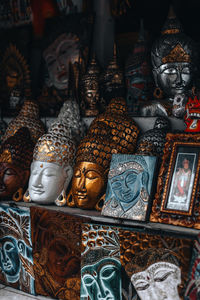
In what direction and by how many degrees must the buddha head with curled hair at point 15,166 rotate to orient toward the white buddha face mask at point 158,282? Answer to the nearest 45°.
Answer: approximately 90° to its left

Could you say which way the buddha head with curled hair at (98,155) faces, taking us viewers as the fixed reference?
facing the viewer and to the left of the viewer

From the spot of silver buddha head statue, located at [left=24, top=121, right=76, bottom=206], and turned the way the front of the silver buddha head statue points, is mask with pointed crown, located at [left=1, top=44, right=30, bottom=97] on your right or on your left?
on your right

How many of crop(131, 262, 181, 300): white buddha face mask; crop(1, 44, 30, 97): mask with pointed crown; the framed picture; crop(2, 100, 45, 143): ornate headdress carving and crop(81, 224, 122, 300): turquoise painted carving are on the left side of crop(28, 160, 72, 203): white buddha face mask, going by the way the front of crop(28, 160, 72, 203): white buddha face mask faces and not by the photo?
3

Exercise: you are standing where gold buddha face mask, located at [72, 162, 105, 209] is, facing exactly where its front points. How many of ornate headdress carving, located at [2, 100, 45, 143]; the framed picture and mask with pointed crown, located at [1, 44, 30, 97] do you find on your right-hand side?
2

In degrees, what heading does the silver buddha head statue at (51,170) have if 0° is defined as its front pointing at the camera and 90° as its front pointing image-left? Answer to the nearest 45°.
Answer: approximately 45°

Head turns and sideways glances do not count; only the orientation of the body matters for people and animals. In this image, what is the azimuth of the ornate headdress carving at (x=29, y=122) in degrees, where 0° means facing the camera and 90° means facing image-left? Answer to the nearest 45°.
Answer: approximately 45°
